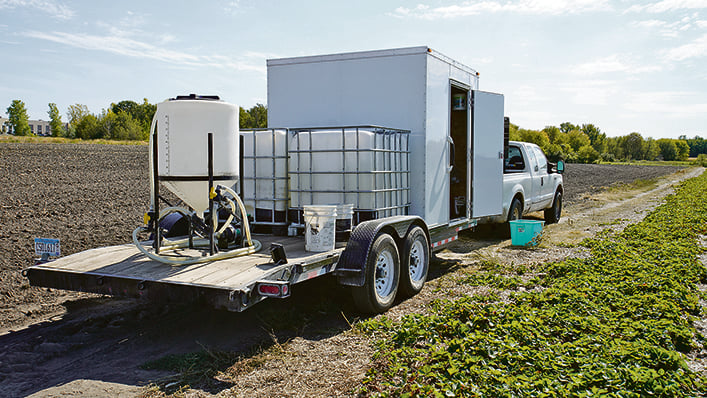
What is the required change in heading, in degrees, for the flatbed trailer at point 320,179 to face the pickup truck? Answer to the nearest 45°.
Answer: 0° — it already faces it

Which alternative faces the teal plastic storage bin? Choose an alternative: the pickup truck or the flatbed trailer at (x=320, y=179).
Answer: the flatbed trailer

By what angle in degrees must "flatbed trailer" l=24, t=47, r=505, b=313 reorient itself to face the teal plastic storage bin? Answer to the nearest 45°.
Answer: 0° — it already faces it

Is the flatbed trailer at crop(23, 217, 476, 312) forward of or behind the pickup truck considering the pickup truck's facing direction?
behind

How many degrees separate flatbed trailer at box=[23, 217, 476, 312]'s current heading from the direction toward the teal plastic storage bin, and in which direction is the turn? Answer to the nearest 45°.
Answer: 0° — it already faces it

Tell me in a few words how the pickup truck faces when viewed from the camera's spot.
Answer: facing away from the viewer and to the right of the viewer

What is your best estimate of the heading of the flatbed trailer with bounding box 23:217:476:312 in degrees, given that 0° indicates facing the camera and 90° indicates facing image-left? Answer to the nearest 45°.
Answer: approximately 225°

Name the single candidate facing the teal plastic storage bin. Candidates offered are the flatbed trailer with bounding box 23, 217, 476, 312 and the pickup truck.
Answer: the flatbed trailer

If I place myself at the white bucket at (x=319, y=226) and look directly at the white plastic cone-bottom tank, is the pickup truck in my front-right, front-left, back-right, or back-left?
back-right
